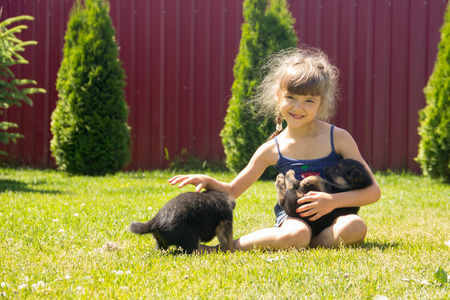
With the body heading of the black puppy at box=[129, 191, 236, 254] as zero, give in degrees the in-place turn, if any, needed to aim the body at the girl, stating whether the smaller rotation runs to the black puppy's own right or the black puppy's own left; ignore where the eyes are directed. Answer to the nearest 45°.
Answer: approximately 45° to the black puppy's own left

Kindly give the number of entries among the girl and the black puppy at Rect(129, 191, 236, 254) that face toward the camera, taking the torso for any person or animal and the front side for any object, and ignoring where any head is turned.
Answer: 1

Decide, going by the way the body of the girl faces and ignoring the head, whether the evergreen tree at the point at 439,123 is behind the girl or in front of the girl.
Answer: behind

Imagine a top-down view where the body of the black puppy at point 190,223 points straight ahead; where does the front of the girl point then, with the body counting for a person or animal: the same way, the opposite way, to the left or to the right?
to the right

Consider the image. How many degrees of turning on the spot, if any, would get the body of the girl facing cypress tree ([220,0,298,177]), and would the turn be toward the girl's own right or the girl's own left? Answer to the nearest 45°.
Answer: approximately 180°

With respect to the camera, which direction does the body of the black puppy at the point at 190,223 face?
to the viewer's right

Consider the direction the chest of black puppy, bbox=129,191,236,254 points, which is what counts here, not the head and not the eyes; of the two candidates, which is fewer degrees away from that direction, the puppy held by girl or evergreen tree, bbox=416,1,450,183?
the puppy held by girl

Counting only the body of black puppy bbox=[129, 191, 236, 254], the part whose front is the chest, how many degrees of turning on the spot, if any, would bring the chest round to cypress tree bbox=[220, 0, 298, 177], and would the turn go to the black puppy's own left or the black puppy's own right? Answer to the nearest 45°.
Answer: approximately 90° to the black puppy's own left

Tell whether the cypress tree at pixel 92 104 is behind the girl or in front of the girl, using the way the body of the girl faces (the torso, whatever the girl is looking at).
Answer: behind

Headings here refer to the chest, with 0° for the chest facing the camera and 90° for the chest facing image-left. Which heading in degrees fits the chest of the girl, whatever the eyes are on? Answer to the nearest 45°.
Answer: approximately 0°

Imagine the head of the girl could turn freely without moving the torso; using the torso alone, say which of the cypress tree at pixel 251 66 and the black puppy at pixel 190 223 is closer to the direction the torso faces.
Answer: the black puppy
